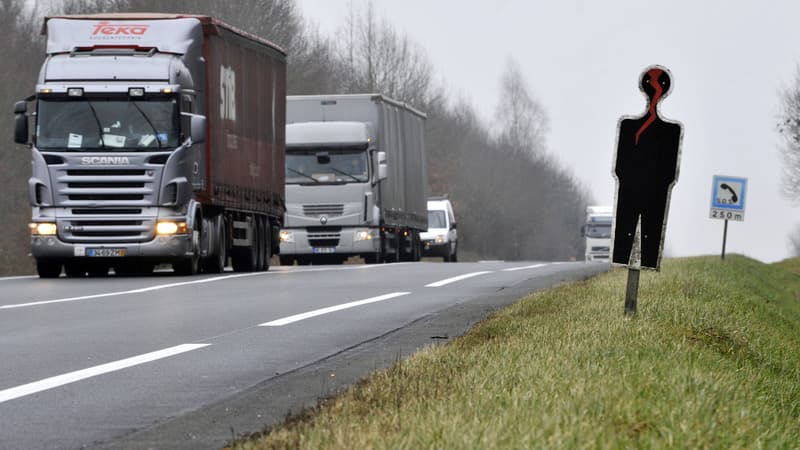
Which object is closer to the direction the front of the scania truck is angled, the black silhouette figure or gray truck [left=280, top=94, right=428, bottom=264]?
the black silhouette figure

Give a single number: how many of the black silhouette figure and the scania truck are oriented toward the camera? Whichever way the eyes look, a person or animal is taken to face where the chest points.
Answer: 2

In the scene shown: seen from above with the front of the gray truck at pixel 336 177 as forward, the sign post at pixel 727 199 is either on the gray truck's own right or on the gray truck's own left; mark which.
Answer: on the gray truck's own left

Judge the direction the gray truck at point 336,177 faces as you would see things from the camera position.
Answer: facing the viewer

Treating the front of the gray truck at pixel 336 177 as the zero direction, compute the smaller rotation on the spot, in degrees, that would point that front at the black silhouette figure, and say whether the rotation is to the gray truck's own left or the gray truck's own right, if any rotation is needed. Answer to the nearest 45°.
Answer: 0° — it already faces it

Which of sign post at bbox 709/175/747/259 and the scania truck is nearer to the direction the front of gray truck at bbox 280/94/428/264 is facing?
the scania truck

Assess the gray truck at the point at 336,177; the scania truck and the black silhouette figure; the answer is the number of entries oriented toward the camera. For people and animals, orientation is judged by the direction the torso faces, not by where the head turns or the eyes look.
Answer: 3

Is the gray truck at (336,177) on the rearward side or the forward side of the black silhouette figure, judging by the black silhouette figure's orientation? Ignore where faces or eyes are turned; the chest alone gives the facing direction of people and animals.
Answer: on the rearward side

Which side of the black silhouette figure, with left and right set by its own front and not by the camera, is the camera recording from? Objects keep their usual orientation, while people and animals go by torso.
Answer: front

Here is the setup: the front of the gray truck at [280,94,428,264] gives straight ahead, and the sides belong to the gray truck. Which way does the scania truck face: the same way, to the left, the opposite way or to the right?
the same way

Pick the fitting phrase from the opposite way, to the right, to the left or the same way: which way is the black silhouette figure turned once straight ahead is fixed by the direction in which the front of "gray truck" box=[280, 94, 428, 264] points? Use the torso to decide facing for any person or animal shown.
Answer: the same way

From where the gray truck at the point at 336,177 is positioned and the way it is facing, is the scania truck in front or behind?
in front
